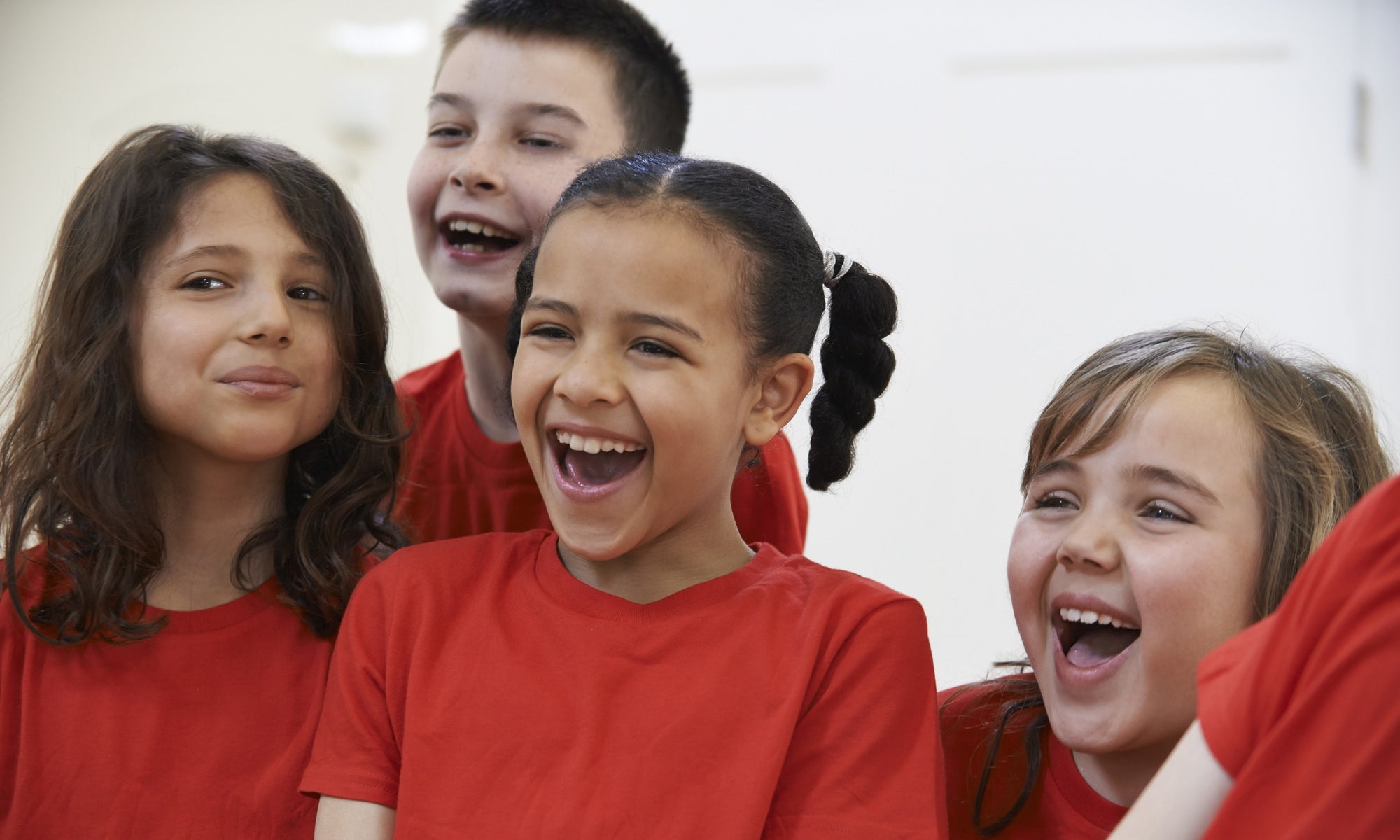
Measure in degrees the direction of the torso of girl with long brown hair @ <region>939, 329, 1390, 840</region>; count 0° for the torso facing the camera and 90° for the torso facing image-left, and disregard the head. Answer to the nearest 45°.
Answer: approximately 45°

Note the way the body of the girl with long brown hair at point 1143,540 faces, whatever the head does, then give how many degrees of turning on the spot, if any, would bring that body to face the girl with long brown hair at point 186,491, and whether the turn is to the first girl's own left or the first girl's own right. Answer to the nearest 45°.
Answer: approximately 45° to the first girl's own right

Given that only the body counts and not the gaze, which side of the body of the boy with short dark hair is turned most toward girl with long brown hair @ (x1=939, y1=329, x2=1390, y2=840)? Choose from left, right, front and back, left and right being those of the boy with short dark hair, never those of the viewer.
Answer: left

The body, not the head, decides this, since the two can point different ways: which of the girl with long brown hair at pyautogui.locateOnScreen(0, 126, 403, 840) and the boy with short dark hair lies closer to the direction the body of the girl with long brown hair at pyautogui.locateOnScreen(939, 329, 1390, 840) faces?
the girl with long brown hair

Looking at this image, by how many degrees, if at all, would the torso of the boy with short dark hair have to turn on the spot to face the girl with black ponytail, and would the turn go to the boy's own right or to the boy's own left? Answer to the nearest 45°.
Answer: approximately 45° to the boy's own left

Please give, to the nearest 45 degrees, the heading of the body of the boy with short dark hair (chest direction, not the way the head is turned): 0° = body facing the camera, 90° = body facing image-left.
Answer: approximately 45°

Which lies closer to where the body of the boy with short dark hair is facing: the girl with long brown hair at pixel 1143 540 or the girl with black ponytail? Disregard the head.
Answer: the girl with black ponytail
